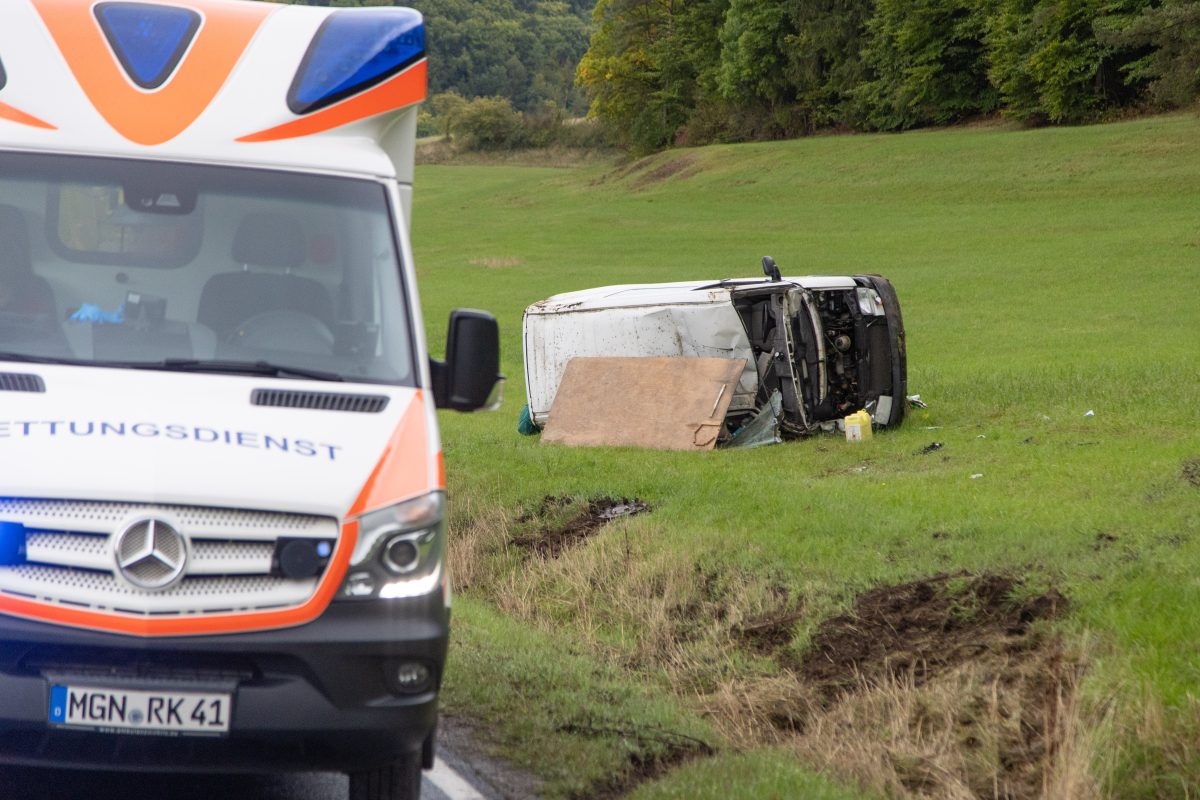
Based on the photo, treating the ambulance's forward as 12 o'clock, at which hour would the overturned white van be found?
The overturned white van is roughly at 7 o'clock from the ambulance.

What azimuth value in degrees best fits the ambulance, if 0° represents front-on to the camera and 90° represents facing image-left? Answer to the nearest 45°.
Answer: approximately 0°

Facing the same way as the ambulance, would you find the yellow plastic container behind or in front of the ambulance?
behind

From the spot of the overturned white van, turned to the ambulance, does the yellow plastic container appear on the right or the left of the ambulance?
left

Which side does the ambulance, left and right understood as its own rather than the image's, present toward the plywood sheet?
back
